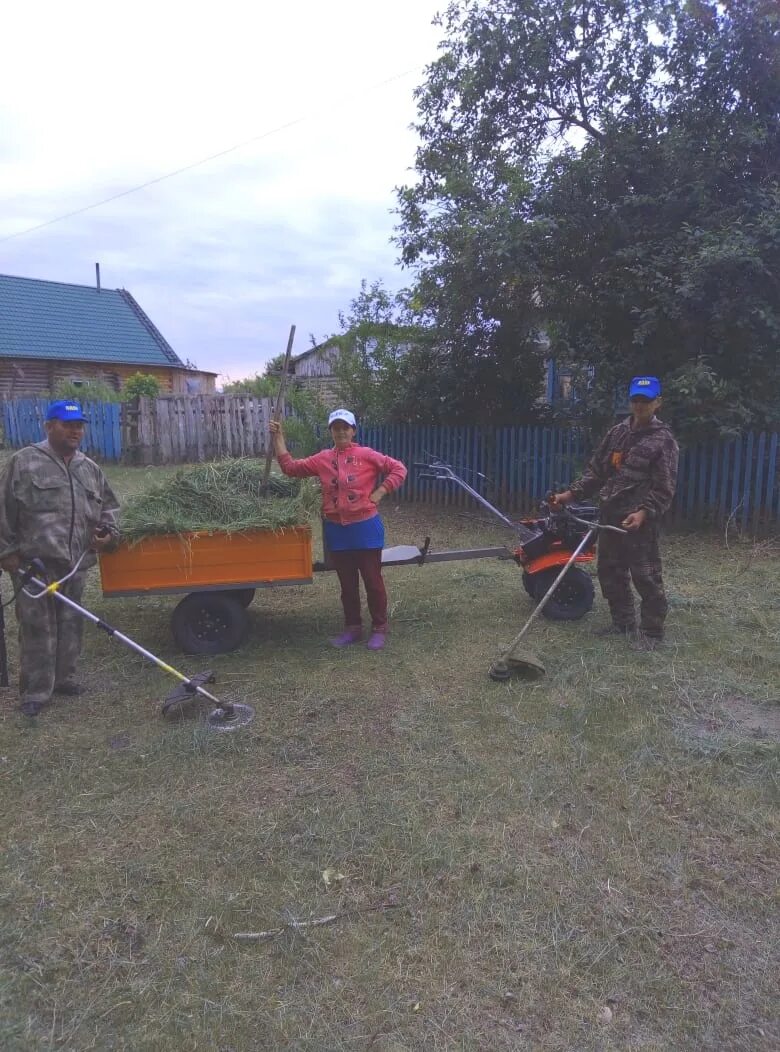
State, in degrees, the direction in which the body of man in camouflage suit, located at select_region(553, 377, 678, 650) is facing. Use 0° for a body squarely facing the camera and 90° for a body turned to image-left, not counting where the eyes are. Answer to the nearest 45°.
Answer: approximately 45°

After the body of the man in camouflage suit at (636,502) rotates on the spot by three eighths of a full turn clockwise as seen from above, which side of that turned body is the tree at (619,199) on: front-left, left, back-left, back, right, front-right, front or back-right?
front

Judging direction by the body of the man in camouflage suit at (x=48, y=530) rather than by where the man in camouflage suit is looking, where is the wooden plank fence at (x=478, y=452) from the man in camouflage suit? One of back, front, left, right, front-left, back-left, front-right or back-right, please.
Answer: left

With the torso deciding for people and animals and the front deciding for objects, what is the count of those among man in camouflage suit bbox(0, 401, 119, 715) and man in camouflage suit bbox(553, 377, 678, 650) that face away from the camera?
0

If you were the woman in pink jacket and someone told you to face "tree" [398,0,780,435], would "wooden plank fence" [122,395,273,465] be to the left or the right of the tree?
left

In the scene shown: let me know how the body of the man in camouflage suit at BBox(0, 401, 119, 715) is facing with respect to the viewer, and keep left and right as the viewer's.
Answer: facing the viewer and to the right of the viewer

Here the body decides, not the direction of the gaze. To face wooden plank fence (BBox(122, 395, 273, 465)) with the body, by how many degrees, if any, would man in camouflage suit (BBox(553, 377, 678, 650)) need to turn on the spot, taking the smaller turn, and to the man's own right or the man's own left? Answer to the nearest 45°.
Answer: approximately 90° to the man's own right

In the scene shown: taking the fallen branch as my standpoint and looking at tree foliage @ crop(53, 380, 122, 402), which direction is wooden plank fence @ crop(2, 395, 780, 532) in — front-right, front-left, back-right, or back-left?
front-right

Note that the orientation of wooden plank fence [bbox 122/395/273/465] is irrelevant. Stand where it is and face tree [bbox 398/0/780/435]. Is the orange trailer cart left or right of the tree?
right

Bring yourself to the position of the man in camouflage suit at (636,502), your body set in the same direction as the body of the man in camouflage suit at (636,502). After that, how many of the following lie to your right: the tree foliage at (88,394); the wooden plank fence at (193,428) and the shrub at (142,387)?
3

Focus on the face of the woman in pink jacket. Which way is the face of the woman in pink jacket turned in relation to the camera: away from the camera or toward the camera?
toward the camera

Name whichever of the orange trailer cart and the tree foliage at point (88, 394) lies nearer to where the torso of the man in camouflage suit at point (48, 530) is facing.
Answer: the orange trailer cart

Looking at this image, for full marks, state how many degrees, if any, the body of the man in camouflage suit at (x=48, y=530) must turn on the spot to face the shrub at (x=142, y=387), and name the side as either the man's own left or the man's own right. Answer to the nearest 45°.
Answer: approximately 135° to the man's own left

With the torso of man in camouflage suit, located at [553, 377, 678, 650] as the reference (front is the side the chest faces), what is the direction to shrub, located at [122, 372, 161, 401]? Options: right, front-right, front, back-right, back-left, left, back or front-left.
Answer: right

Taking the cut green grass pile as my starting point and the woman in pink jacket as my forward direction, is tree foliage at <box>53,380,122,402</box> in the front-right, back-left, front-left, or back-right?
back-left

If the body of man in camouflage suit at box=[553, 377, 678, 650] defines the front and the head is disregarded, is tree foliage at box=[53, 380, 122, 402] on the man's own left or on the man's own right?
on the man's own right

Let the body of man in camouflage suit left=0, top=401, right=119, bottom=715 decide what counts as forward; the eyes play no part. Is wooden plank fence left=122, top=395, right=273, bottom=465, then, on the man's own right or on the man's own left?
on the man's own left
